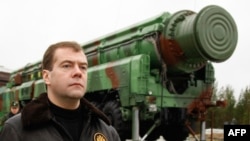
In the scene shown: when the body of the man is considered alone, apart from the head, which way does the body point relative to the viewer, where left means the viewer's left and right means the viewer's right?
facing the viewer and to the right of the viewer

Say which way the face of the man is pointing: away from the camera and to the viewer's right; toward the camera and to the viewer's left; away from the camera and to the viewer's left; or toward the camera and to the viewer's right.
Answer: toward the camera and to the viewer's right
